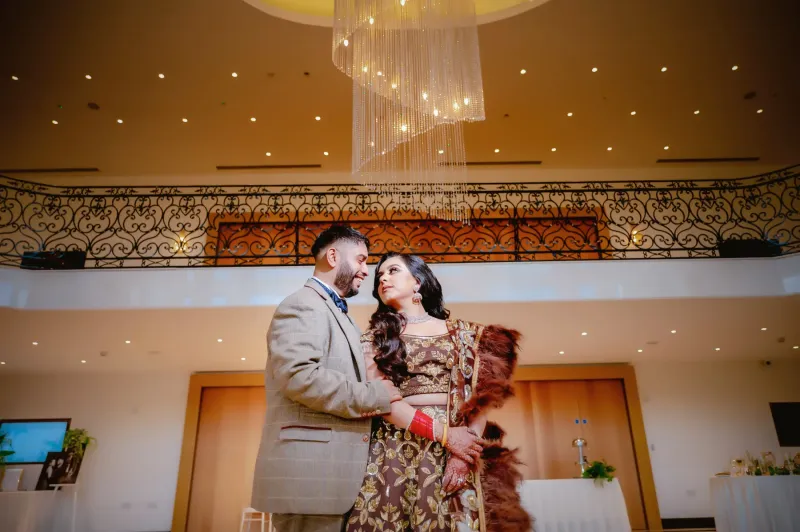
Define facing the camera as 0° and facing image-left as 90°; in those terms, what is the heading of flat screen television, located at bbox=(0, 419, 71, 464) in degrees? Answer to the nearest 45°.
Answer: approximately 0°

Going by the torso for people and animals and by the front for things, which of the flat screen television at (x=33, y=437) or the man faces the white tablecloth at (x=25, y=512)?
the flat screen television

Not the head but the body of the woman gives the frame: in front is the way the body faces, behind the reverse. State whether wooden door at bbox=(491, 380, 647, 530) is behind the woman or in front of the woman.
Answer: behind

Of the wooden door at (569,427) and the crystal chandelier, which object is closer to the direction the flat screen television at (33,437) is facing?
the crystal chandelier

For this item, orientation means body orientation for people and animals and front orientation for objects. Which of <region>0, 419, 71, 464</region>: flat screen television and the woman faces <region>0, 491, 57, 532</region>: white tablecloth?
the flat screen television

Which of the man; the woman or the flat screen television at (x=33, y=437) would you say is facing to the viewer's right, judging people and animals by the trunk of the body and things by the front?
the man

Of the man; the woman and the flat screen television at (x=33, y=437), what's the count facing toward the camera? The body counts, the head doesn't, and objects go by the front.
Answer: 2

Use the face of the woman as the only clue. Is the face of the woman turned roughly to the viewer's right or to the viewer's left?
to the viewer's left

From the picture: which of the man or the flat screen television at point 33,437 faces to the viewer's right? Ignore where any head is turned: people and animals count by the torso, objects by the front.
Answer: the man

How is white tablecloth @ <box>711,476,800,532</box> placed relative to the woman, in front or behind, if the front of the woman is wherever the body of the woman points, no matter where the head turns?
behind

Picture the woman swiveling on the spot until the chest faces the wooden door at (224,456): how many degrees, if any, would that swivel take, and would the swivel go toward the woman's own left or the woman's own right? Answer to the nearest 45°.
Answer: approximately 135° to the woman's own right

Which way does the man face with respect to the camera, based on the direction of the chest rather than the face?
to the viewer's right

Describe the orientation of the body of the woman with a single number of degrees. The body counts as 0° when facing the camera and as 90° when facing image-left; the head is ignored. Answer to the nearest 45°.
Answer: approximately 0°
